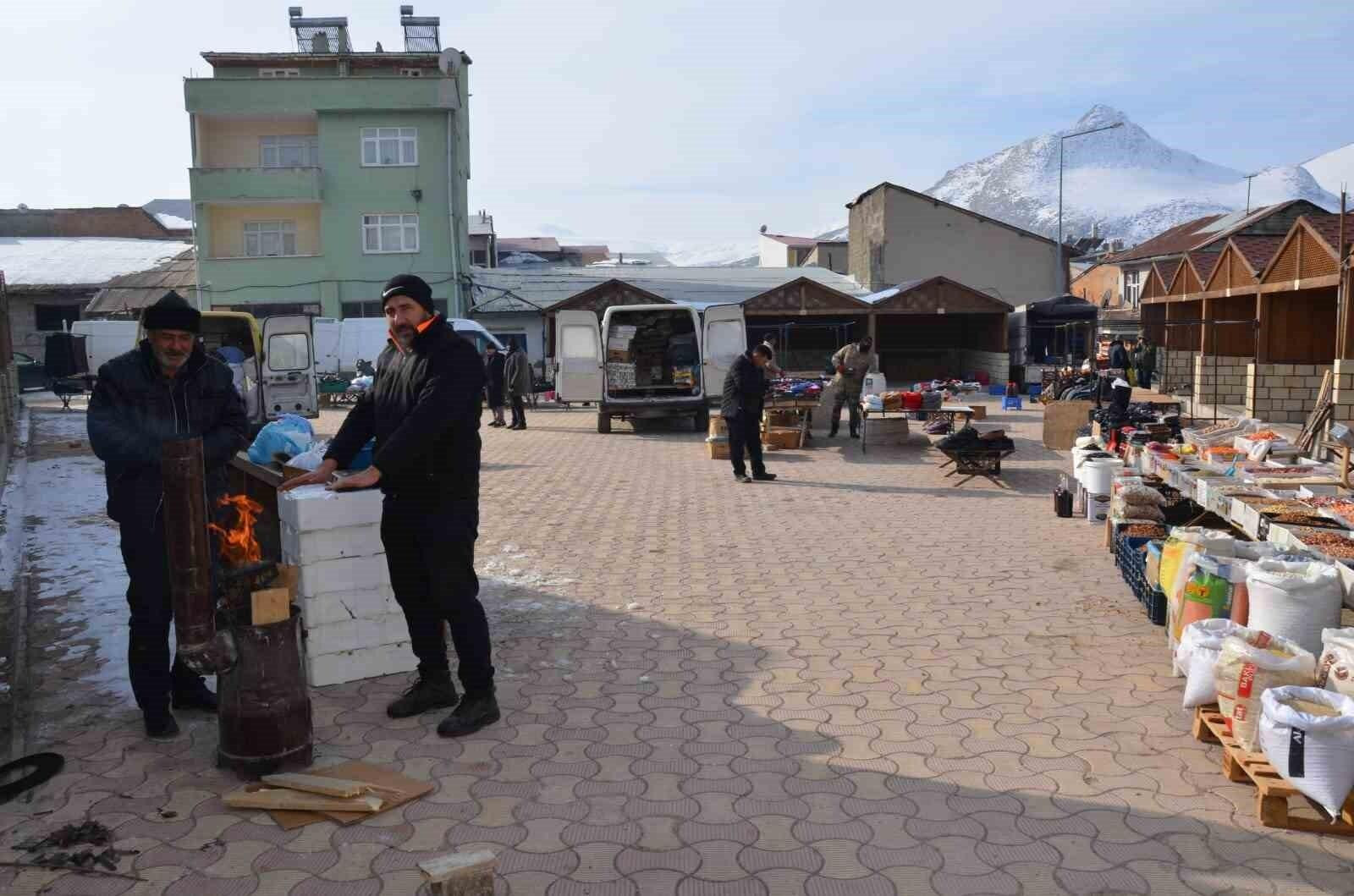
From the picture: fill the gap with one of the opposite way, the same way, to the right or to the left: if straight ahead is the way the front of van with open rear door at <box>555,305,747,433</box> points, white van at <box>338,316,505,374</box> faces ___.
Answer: to the right

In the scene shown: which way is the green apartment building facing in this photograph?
toward the camera

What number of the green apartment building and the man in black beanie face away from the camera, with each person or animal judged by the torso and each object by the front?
0

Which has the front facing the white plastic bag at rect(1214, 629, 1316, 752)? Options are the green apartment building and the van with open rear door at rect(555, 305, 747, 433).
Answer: the green apartment building

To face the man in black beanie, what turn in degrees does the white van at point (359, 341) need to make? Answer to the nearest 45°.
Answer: approximately 90° to its right

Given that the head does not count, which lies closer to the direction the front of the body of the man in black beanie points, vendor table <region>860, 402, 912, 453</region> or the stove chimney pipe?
the stove chimney pipe

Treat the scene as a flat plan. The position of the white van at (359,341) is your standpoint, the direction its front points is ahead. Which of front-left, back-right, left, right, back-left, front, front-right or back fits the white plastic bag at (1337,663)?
right

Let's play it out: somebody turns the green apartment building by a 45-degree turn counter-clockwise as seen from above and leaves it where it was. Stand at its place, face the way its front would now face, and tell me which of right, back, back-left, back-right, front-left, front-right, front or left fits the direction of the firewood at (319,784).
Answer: front-right

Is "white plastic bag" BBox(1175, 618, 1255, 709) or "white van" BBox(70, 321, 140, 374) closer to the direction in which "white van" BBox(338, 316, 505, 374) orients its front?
the white plastic bag

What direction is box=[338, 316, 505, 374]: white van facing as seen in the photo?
to the viewer's right

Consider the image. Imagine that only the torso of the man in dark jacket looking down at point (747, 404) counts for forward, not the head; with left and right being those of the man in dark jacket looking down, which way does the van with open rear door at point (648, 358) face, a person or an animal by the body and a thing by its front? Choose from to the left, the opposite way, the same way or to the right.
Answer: to the left

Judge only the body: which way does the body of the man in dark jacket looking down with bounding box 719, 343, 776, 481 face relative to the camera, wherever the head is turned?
to the viewer's right

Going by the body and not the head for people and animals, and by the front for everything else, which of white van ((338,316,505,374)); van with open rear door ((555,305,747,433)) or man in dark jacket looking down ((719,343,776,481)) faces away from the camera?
the van with open rear door

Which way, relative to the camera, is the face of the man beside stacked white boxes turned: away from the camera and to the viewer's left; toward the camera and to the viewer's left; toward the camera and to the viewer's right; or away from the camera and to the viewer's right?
toward the camera and to the viewer's left

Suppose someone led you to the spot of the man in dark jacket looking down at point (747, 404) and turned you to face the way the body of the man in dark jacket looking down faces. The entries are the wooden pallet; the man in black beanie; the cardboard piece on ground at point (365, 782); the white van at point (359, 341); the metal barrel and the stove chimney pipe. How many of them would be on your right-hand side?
5

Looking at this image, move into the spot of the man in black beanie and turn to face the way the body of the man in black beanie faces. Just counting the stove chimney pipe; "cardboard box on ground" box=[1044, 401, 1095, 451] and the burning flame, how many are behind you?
1

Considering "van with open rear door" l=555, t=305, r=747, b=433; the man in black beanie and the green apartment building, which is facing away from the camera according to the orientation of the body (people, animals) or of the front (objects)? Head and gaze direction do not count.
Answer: the van with open rear door

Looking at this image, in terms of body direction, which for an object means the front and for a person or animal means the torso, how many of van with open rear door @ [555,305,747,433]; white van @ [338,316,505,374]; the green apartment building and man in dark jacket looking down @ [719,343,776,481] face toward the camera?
1

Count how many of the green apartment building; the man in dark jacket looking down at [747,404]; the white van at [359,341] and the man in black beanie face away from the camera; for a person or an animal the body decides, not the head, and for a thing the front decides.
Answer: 0

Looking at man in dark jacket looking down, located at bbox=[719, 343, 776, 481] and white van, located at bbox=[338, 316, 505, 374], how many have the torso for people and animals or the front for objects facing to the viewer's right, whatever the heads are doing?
2

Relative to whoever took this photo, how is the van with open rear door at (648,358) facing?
facing away from the viewer
